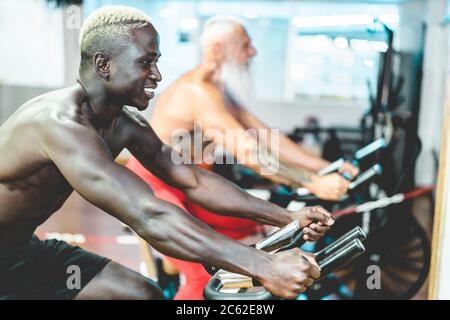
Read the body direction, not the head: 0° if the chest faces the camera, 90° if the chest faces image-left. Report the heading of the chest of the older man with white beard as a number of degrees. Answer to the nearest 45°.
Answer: approximately 270°

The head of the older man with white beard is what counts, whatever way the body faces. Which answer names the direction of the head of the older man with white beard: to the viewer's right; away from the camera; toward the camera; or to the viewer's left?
to the viewer's right
